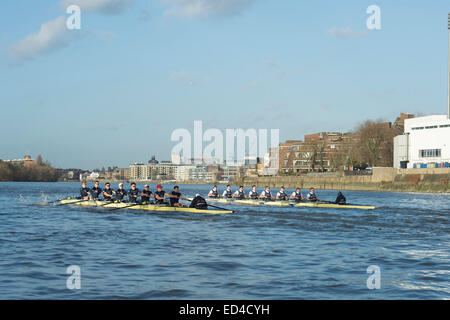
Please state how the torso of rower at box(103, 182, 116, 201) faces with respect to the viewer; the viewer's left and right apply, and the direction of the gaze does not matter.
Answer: facing the viewer and to the right of the viewer

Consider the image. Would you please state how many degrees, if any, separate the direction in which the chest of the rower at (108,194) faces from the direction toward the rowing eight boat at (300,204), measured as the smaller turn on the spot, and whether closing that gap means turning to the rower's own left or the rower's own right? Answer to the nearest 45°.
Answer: approximately 45° to the rower's own left

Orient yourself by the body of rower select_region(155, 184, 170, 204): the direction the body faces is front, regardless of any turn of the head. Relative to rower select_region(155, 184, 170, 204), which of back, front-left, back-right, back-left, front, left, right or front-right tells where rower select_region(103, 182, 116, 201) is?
back

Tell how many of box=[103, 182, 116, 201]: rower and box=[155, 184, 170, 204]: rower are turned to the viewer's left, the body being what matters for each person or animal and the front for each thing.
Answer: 0

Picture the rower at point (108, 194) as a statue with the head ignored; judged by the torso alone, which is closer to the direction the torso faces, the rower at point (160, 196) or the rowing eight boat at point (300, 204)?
the rower
